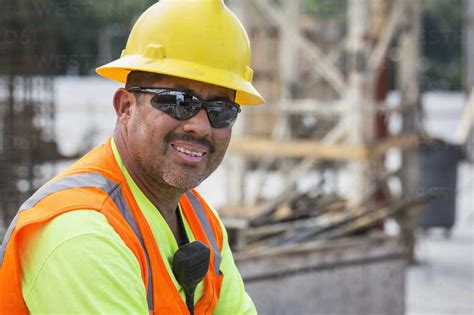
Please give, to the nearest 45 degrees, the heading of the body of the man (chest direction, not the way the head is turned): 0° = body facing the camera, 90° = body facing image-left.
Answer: approximately 315°

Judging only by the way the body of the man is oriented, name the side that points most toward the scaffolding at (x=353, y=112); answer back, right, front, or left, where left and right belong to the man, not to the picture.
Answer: left

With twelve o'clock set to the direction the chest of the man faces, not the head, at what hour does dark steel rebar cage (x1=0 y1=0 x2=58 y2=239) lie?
The dark steel rebar cage is roughly at 7 o'clock from the man.

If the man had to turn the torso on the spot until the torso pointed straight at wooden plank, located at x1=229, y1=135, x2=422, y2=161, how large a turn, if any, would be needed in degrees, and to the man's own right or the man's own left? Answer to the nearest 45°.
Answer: approximately 135° to the man's own left
